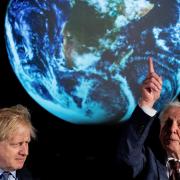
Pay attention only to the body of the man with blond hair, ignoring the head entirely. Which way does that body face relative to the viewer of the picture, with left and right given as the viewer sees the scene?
facing the viewer and to the right of the viewer

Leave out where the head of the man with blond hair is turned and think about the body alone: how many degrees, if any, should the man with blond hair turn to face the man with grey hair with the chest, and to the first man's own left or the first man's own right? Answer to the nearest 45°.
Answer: approximately 45° to the first man's own left

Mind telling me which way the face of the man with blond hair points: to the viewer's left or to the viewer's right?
to the viewer's right

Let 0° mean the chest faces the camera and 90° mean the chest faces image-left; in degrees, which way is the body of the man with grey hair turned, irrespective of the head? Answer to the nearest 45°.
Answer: approximately 0°

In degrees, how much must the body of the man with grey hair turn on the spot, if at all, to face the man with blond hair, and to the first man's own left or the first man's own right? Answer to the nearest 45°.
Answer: approximately 90° to the first man's own right

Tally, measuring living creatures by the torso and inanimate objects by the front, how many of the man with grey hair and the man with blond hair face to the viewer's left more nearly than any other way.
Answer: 0
